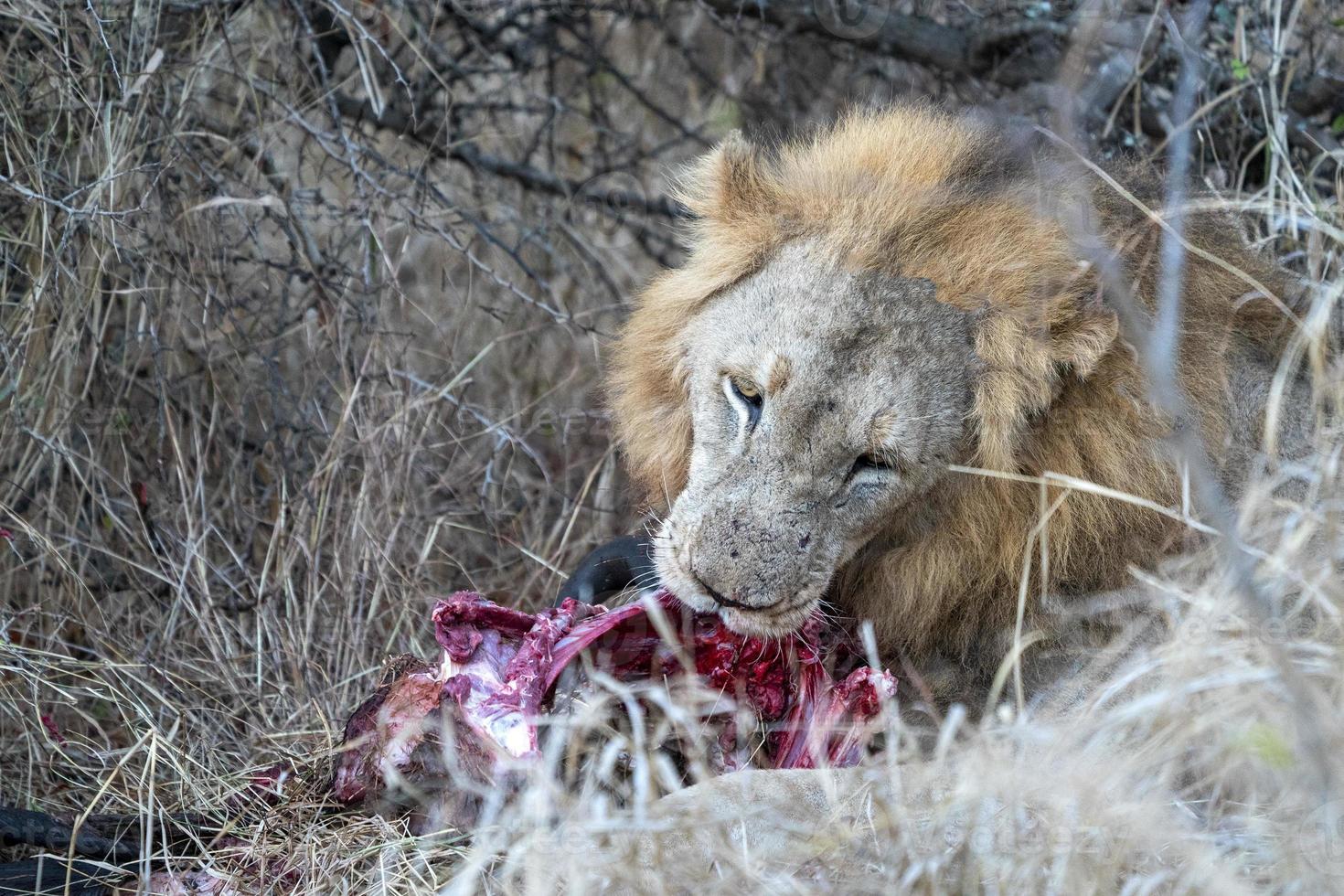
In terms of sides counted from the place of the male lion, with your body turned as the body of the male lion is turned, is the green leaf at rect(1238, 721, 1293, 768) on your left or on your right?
on your left

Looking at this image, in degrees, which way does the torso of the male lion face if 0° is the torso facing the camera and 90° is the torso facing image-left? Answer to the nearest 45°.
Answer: approximately 45°
